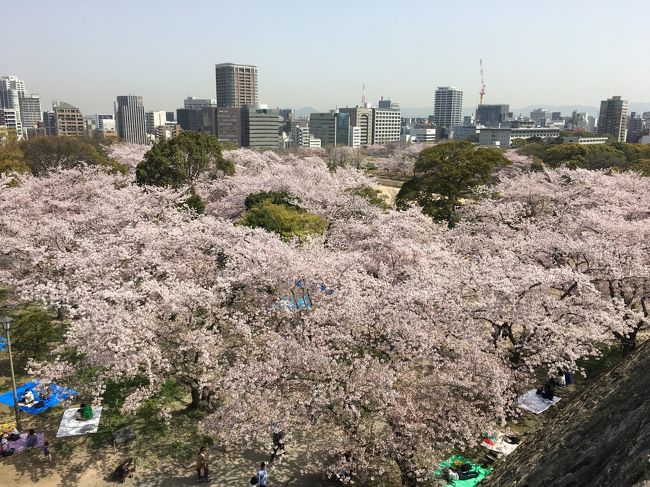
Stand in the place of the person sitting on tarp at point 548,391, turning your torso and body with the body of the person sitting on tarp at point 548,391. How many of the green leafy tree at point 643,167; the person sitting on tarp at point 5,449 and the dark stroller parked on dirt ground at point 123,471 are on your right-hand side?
1

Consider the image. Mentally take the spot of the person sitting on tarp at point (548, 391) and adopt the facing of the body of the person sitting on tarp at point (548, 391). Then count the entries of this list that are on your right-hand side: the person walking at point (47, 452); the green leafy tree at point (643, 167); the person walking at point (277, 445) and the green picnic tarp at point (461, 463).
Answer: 1

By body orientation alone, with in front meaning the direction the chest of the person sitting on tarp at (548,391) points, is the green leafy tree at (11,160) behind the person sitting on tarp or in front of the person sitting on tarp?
in front

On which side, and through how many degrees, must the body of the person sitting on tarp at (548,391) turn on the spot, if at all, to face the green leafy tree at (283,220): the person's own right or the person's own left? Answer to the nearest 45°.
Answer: approximately 45° to the person's own right

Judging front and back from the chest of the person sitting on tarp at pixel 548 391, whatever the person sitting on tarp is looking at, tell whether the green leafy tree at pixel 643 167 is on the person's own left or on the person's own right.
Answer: on the person's own right

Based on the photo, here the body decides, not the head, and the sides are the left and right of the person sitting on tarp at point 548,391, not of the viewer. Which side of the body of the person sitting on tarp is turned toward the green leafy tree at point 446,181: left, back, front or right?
right

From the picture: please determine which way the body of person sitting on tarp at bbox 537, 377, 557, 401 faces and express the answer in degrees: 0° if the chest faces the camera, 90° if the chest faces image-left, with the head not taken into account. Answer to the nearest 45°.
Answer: approximately 90°

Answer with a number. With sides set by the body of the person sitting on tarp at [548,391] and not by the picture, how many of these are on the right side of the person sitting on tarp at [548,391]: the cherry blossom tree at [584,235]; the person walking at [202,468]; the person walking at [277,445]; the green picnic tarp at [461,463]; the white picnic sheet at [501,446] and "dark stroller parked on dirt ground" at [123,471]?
1

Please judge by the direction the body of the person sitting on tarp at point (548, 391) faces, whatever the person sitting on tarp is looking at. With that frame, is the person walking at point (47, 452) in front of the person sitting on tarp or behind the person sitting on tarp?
in front

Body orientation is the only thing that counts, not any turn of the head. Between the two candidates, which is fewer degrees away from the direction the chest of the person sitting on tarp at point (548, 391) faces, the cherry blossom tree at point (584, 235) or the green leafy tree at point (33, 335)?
the green leafy tree

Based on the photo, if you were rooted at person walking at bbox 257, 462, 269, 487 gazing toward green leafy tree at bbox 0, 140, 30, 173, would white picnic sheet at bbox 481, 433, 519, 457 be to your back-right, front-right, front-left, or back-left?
back-right

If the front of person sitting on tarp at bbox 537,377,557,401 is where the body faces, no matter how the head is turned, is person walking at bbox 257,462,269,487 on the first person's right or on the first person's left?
on the first person's left

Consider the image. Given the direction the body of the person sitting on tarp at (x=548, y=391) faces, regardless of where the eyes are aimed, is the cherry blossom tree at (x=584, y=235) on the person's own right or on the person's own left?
on the person's own right

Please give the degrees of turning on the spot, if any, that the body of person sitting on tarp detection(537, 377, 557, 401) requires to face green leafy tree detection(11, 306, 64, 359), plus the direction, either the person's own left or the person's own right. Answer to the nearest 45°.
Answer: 0° — they already face it
